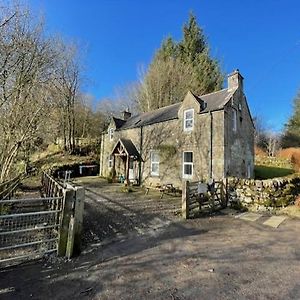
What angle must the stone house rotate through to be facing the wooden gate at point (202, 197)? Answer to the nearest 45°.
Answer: approximately 45° to its left

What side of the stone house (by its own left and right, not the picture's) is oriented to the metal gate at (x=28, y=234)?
front

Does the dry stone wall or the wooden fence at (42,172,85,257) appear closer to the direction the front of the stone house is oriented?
the wooden fence

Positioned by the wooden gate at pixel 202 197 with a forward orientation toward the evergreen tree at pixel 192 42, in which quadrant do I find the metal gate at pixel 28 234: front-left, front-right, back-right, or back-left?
back-left

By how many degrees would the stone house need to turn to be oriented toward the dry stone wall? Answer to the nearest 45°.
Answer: approximately 90° to its left

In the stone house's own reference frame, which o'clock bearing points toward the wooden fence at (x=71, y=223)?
The wooden fence is roughly at 11 o'clock from the stone house.

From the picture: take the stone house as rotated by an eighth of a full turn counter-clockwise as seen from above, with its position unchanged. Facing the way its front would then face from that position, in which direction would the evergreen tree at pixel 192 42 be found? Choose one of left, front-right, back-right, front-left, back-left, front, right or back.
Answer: back

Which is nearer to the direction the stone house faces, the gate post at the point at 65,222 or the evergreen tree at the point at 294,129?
the gate post

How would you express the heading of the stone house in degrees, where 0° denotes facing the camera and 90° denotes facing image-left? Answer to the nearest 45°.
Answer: approximately 45°
